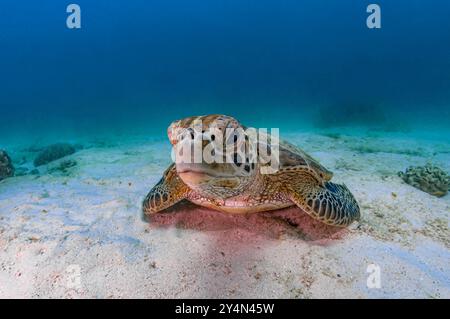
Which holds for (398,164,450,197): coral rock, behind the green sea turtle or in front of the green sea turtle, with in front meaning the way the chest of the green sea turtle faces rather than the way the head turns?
behind

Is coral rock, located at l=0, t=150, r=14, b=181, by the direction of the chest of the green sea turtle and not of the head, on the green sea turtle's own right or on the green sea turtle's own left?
on the green sea turtle's own right

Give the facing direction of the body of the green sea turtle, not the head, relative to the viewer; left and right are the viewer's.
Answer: facing the viewer and to the left of the viewer

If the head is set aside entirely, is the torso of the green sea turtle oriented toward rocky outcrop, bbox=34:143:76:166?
no
